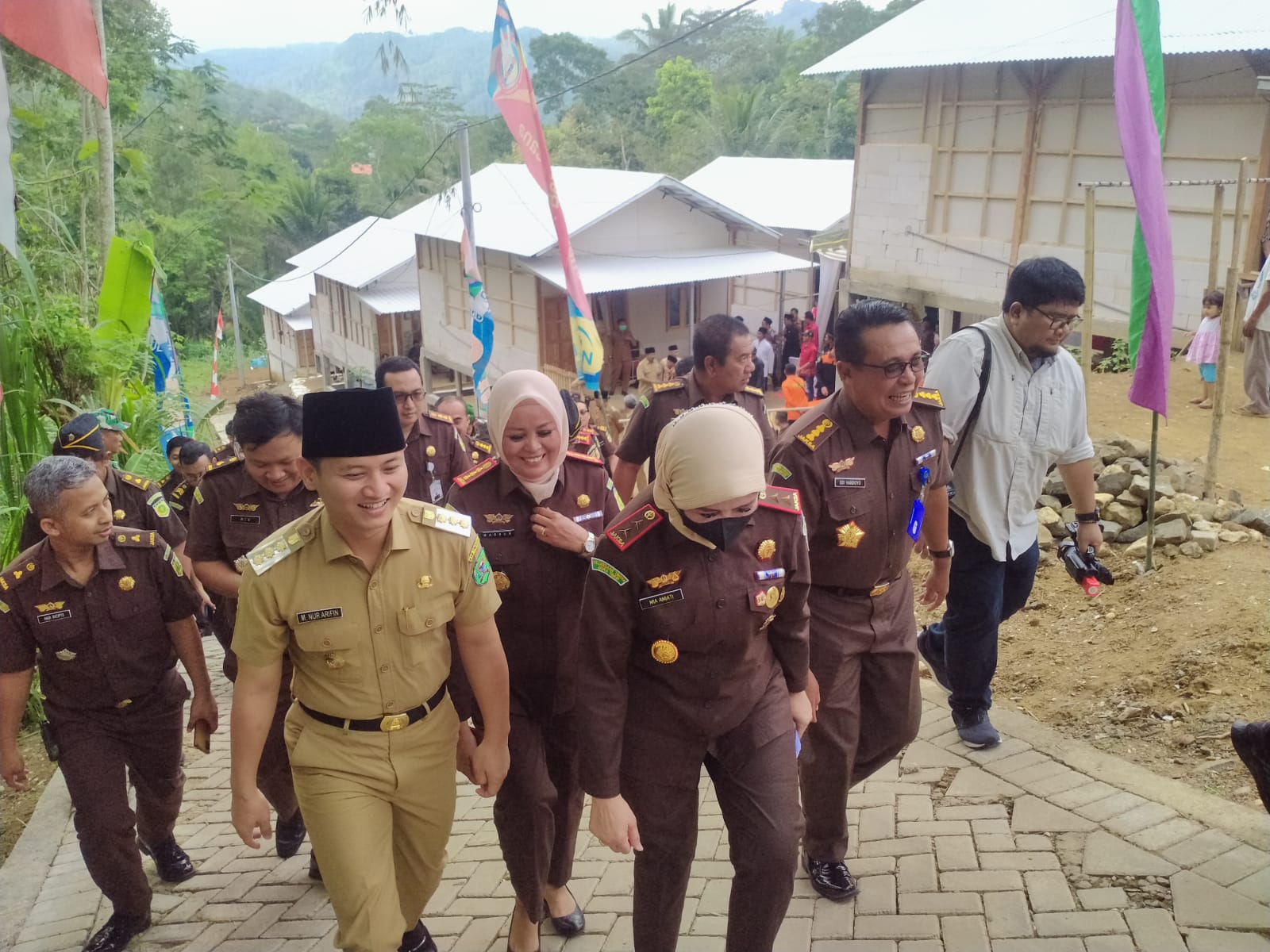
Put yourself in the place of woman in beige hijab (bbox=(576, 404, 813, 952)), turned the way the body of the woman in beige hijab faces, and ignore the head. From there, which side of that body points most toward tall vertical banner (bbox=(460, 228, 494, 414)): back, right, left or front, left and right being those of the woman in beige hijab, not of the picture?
back

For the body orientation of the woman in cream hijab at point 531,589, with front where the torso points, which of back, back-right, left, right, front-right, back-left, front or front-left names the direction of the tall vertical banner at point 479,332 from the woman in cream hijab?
back

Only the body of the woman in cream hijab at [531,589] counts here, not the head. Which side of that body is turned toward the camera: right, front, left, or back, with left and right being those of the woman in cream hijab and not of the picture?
front

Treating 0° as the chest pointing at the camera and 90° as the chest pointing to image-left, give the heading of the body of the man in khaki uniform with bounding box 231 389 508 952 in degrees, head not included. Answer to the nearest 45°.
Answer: approximately 0°

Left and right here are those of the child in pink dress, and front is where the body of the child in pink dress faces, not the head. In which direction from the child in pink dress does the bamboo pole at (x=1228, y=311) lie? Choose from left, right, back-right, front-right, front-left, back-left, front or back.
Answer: left

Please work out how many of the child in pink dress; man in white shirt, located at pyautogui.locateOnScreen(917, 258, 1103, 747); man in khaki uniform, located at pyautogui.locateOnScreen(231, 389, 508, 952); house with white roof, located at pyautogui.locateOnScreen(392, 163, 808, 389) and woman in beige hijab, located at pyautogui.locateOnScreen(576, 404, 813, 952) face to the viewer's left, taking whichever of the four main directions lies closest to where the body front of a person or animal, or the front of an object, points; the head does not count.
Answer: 1

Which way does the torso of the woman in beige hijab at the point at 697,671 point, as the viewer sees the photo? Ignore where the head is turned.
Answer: toward the camera

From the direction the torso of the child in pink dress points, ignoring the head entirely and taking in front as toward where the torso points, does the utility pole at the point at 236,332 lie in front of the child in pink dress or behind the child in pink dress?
in front

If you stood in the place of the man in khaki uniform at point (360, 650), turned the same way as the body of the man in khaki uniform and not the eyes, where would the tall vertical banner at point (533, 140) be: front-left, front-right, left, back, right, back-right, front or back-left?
back

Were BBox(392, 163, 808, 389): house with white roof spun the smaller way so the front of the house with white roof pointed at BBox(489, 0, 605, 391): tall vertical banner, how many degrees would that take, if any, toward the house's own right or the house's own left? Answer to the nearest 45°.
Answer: approximately 45° to the house's own right

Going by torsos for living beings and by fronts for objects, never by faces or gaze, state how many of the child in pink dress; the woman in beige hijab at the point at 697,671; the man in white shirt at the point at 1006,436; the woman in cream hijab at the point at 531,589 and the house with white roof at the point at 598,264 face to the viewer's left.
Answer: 1

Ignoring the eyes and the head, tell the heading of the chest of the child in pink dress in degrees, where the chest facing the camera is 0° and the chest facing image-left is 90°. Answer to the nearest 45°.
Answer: approximately 90°

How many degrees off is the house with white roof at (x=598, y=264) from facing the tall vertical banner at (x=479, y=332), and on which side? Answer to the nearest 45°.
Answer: approximately 45° to its right

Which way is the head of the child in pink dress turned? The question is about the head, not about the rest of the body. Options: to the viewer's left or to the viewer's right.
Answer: to the viewer's left
